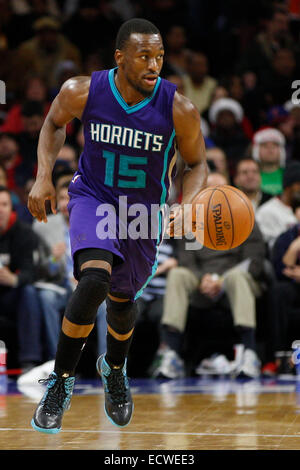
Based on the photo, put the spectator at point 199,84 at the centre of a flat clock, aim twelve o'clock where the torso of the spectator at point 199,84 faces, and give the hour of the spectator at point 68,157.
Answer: the spectator at point 68,157 is roughly at 1 o'clock from the spectator at point 199,84.

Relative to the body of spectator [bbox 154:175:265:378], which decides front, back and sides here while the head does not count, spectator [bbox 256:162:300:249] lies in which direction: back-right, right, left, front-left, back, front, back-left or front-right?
back-left

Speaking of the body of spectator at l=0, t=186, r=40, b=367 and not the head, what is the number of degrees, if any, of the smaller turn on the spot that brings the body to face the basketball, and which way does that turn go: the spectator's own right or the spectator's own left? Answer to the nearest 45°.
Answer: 0° — they already face it

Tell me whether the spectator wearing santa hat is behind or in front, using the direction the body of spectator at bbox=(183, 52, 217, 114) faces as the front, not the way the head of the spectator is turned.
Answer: in front

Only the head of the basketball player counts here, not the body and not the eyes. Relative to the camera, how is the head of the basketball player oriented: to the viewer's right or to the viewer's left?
to the viewer's right

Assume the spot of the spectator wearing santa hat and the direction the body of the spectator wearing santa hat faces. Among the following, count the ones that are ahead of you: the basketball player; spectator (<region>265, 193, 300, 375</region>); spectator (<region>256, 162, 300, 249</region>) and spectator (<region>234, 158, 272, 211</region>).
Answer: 4

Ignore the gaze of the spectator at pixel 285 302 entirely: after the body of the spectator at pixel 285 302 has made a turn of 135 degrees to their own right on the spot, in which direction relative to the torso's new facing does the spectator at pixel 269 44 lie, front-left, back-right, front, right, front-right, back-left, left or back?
front-right

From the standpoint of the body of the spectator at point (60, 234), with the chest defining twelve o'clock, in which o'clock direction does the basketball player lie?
The basketball player is roughly at 12 o'clock from the spectator.

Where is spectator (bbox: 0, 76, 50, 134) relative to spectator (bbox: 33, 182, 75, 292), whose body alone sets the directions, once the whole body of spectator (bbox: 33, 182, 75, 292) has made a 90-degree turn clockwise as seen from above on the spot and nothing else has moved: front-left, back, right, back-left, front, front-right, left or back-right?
right

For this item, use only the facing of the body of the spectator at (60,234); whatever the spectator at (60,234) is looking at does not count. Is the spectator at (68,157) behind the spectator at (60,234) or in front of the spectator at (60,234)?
behind
